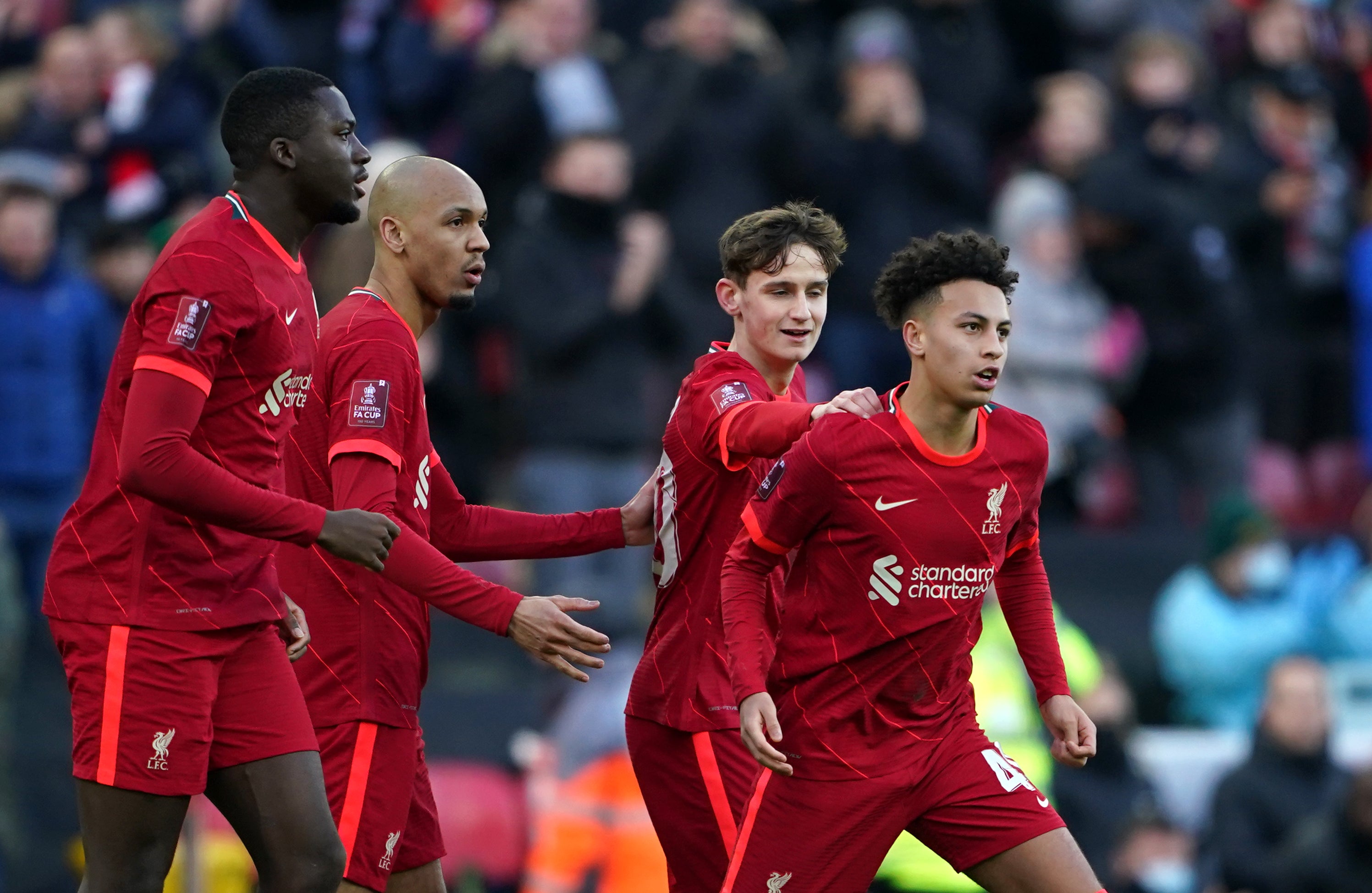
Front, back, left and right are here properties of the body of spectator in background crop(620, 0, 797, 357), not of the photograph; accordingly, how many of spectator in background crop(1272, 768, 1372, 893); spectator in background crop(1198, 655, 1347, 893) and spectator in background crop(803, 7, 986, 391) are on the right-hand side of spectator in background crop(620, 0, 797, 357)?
0

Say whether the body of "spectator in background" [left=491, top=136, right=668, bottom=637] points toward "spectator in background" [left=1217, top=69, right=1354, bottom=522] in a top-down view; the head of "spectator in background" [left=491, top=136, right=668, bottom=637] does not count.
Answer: no

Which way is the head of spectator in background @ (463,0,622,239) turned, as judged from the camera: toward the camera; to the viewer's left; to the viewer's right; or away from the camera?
toward the camera

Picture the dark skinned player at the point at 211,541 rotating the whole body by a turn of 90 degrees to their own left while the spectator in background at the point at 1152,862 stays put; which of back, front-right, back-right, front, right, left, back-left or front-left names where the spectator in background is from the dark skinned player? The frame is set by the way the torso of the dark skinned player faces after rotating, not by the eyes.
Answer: front-right

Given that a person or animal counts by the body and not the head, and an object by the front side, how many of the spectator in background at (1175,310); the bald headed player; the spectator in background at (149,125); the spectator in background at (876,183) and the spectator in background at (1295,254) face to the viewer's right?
1

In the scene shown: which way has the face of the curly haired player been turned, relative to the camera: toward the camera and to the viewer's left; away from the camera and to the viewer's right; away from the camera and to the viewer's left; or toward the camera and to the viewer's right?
toward the camera and to the viewer's right

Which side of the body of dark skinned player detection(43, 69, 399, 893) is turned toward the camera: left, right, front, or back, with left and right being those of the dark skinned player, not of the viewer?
right

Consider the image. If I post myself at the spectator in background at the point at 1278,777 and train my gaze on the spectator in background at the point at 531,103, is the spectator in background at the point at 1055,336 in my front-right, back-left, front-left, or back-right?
front-right

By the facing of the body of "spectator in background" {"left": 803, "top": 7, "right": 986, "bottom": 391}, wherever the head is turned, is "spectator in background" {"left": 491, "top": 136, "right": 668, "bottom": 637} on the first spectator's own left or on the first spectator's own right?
on the first spectator's own right

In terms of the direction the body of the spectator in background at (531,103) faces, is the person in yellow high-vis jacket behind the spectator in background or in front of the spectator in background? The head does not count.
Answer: in front

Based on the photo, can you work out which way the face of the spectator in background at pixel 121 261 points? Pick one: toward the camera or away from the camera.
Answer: toward the camera

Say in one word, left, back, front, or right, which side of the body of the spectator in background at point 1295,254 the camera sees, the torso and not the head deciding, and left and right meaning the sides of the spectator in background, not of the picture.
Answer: front

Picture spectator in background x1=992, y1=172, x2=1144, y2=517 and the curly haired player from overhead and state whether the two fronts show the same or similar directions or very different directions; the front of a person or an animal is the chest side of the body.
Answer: same or similar directions
